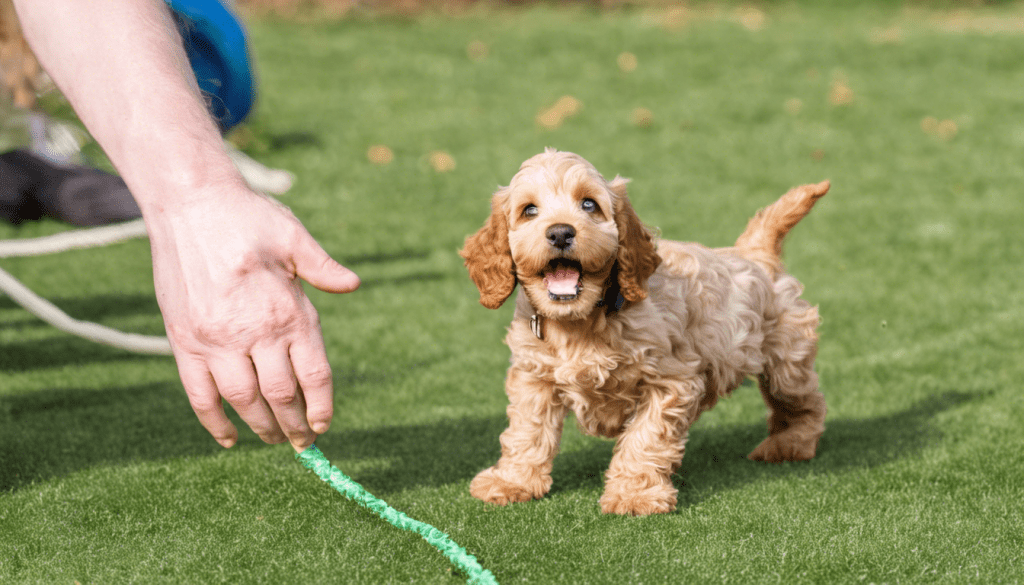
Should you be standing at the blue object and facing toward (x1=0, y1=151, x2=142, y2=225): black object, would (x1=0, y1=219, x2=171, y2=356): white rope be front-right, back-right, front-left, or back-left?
front-left

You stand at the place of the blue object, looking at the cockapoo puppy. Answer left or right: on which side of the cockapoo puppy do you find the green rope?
right

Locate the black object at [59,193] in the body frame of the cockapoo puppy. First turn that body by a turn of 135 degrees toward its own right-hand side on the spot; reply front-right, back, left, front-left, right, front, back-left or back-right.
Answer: front-left

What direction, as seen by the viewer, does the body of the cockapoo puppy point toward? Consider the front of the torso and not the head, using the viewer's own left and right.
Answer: facing the viewer and to the left of the viewer

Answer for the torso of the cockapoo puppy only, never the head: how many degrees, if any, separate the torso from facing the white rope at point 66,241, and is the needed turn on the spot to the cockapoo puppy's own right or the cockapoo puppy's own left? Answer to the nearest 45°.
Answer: approximately 90° to the cockapoo puppy's own right

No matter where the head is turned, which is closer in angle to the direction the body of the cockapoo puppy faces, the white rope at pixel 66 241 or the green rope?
the green rope

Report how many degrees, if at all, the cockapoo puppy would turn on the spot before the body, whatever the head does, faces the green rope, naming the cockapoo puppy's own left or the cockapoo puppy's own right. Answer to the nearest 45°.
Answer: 0° — it already faces it

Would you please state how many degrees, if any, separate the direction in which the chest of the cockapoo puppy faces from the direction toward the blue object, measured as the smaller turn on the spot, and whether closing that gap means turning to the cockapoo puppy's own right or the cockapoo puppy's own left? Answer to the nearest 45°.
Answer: approximately 45° to the cockapoo puppy's own right
